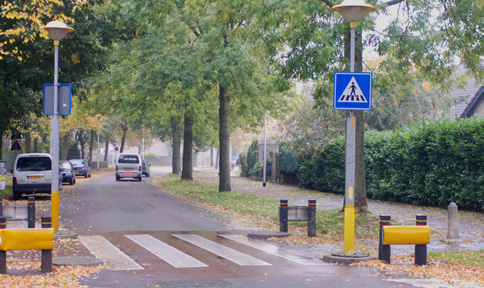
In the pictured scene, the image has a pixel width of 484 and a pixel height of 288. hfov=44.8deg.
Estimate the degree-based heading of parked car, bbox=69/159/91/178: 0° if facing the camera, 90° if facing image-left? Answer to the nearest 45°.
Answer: approximately 225°

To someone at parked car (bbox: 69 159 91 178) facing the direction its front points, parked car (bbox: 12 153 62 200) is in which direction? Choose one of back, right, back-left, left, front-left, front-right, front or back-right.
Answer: back-right

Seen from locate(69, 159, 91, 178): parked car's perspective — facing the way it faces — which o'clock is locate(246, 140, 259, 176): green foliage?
The green foliage is roughly at 2 o'clock from the parked car.

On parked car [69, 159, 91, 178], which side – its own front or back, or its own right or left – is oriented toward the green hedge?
back

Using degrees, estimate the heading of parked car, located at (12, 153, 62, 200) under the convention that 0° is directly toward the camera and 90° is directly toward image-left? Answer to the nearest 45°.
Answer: approximately 180°

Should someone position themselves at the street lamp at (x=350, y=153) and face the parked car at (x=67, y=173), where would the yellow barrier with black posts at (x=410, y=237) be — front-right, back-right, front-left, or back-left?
back-right

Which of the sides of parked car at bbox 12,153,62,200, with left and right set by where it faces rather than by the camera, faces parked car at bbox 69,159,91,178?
front
